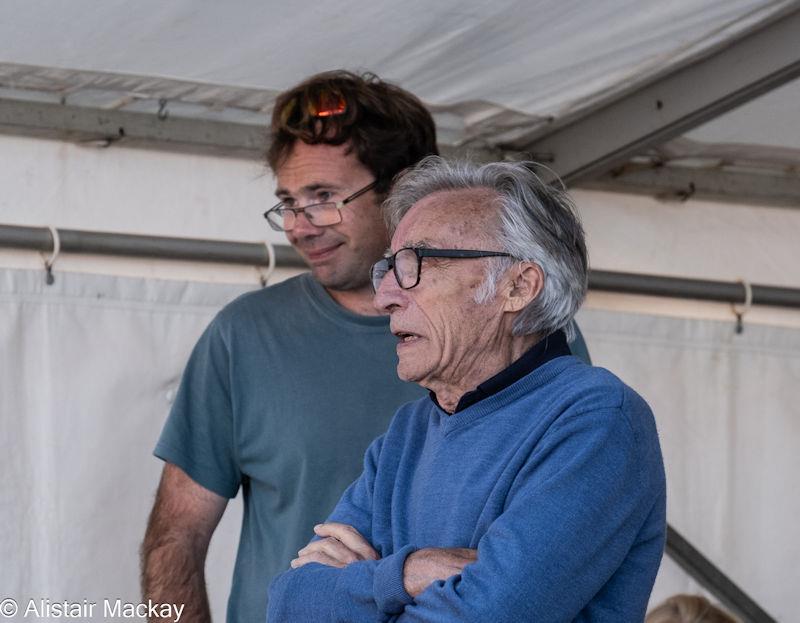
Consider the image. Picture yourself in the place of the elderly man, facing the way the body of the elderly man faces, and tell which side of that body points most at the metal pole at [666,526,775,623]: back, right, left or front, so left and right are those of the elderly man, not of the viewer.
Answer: back

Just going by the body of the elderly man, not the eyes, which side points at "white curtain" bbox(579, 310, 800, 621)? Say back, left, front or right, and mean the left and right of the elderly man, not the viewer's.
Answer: back

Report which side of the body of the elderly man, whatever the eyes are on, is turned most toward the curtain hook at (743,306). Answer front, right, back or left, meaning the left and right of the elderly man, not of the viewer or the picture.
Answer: back

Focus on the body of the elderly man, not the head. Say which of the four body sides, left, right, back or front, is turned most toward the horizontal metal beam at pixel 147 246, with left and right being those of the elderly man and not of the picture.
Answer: right

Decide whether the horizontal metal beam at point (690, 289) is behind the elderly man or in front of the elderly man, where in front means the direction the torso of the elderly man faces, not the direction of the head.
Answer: behind

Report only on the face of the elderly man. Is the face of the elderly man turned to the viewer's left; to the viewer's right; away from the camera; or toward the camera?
to the viewer's left

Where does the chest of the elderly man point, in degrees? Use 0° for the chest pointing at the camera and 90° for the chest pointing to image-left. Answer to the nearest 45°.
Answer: approximately 45°

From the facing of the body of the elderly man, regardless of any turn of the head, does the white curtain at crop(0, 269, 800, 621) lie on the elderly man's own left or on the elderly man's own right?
on the elderly man's own right
